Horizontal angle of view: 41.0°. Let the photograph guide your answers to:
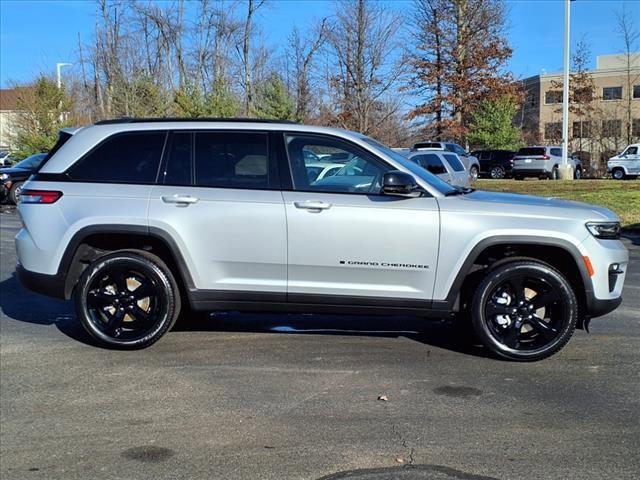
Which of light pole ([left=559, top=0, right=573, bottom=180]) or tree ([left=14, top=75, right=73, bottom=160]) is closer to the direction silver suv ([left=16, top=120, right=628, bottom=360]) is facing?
the light pole

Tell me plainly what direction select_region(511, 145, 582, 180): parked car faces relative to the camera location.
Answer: facing away from the viewer and to the right of the viewer

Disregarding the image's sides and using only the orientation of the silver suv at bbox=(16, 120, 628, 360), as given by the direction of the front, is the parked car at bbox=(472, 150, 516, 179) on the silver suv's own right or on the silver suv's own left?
on the silver suv's own left

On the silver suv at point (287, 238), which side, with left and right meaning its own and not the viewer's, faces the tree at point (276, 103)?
left

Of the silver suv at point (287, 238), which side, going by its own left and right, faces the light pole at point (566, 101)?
left

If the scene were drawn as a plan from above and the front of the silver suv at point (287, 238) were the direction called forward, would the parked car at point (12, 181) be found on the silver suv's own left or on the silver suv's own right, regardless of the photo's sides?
on the silver suv's own left

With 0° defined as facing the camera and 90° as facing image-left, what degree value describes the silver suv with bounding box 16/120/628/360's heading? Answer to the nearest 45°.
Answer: approximately 270°

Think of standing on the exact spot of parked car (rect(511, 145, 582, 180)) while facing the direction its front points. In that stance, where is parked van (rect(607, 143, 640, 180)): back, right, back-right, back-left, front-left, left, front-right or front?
front-right

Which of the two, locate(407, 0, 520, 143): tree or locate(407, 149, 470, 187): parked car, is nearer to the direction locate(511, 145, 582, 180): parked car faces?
the tree

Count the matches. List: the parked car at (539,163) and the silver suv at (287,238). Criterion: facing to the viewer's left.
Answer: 0
